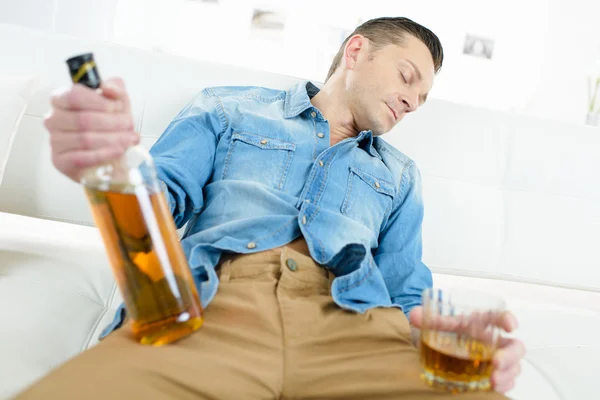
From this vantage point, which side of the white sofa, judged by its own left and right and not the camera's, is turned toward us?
front

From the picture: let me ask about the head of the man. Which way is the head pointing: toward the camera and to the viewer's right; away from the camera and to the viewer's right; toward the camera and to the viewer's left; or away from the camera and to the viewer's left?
toward the camera and to the viewer's right
